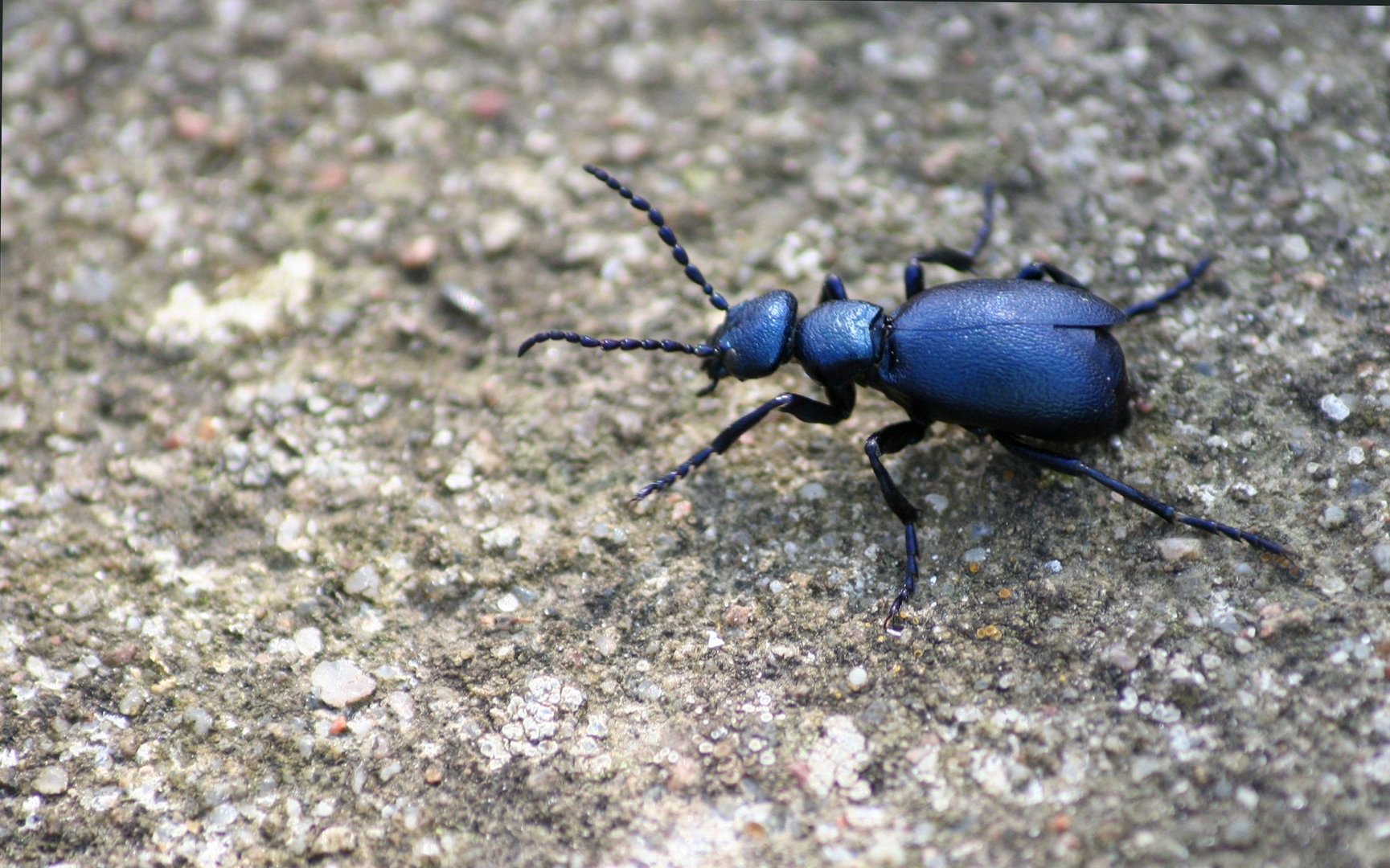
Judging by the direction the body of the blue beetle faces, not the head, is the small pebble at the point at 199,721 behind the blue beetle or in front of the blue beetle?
in front

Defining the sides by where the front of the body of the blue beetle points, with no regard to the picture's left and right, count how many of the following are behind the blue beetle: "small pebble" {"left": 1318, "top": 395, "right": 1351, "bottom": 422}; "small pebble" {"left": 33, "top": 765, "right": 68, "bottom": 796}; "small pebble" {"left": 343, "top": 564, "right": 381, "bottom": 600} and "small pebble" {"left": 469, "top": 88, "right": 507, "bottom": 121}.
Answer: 1

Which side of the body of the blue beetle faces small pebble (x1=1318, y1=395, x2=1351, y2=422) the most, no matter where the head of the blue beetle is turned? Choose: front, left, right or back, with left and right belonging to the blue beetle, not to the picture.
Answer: back

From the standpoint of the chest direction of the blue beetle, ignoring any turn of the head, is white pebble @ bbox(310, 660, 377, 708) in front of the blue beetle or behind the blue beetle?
in front

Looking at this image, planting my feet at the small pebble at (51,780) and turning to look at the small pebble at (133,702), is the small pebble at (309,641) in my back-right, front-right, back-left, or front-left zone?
front-right

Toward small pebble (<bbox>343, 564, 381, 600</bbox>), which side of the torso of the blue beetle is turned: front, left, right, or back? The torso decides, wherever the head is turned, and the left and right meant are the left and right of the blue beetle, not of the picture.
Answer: front

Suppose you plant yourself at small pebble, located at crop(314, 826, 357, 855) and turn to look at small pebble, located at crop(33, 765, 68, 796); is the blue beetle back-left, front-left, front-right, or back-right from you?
back-right

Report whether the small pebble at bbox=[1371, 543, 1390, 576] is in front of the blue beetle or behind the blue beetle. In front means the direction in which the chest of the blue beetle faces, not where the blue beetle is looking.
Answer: behind

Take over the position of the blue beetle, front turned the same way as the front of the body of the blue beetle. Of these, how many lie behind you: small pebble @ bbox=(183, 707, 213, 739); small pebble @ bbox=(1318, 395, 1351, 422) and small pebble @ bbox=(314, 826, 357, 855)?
1

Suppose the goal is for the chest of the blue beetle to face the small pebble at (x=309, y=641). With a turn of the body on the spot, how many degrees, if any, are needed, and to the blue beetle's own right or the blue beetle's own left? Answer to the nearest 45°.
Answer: approximately 45° to the blue beetle's own left

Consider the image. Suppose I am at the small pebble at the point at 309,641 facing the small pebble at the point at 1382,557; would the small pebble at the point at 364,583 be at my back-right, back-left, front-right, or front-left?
front-left

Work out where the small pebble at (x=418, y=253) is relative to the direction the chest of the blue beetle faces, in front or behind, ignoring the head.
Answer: in front

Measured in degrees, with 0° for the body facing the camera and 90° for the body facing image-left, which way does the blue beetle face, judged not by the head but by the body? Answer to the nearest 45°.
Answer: approximately 90°

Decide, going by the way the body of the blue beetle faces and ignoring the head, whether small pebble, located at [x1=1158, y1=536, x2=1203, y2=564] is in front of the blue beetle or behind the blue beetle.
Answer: behind

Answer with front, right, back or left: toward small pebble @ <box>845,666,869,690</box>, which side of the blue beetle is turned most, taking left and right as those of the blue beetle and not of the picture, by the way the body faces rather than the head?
left
